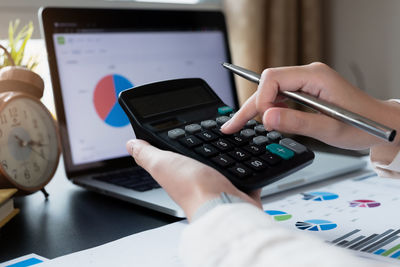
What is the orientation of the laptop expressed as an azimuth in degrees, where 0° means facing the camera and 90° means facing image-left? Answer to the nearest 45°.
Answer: approximately 315°

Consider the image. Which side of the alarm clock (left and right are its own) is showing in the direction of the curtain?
left
